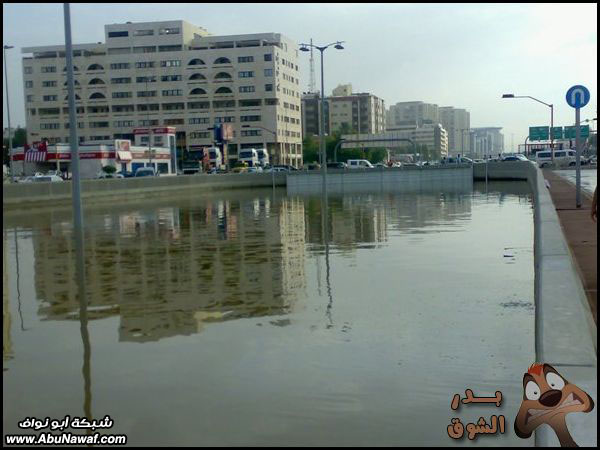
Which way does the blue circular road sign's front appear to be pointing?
toward the camera

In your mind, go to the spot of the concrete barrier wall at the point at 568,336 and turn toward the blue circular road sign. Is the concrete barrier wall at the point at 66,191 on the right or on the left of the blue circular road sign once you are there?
left

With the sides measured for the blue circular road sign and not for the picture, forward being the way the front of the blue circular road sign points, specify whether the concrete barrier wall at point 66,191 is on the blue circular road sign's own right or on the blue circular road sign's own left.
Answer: on the blue circular road sign's own right

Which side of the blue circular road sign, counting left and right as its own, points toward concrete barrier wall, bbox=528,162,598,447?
front
